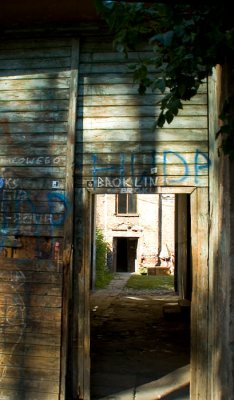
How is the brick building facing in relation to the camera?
toward the camera

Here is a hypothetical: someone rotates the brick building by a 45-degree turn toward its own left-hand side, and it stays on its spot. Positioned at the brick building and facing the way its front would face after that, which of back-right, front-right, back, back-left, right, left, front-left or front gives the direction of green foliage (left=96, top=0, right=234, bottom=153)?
front-right

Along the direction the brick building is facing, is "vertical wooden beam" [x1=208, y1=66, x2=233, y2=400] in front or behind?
in front
